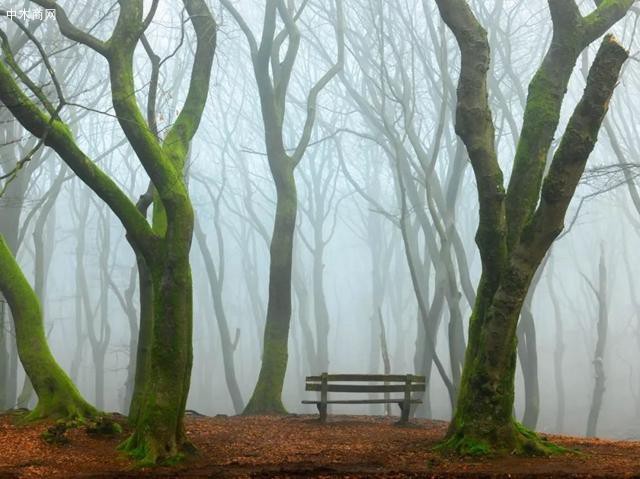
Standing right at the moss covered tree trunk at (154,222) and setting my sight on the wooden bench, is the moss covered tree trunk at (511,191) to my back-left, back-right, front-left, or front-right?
front-right

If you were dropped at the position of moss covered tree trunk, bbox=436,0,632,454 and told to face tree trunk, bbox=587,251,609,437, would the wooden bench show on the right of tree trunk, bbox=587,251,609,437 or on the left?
left

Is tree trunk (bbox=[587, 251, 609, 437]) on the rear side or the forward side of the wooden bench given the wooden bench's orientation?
on the forward side

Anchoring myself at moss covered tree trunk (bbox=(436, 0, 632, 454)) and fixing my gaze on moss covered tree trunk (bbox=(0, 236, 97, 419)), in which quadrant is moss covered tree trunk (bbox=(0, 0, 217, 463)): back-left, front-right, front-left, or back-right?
front-left
